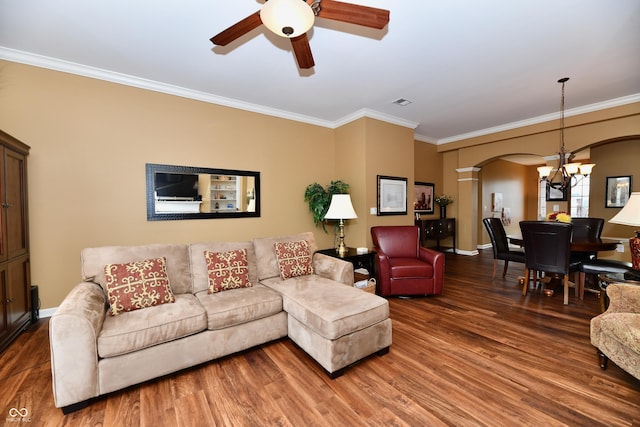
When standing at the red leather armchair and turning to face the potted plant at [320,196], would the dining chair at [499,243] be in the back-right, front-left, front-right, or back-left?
back-right

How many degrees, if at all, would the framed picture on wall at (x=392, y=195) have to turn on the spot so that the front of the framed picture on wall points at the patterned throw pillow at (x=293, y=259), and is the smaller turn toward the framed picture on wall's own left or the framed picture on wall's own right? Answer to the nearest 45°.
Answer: approximately 90° to the framed picture on wall's own right

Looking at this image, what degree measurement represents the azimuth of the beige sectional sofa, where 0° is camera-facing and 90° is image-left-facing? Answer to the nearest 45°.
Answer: approximately 315°

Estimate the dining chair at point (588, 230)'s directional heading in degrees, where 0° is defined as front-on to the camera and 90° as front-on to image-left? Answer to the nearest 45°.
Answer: approximately 0°

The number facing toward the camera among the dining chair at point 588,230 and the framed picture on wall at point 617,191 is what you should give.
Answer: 2

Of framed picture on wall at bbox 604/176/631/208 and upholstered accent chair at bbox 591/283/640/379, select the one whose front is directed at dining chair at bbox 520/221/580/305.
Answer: the framed picture on wall

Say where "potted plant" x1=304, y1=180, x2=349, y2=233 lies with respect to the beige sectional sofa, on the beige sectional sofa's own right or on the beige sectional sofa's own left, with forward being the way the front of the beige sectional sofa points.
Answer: on the beige sectional sofa's own left

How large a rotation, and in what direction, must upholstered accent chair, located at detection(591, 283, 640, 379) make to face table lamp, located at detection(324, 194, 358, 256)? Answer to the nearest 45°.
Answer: approximately 45° to its right
